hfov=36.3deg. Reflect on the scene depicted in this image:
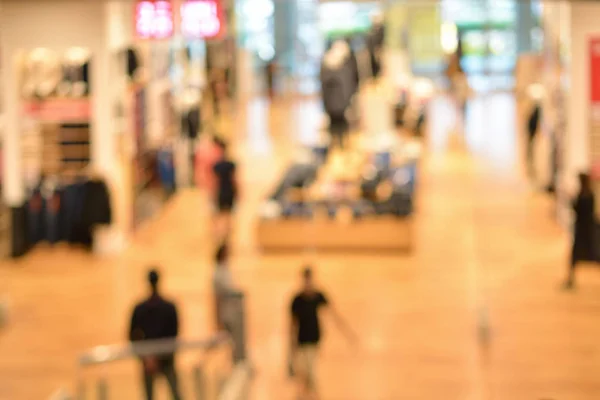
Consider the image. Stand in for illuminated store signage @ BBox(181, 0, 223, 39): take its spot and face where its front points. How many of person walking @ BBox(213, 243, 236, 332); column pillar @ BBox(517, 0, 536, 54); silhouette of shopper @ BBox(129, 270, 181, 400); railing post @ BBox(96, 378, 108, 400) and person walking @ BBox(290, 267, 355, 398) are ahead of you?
4

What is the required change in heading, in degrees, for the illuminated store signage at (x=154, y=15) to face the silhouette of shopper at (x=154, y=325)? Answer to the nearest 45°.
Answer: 0° — it already faces them

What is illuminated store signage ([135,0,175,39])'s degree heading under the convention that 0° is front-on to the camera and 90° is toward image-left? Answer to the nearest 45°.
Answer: approximately 0°

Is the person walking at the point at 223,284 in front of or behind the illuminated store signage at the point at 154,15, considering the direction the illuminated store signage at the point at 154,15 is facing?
in front

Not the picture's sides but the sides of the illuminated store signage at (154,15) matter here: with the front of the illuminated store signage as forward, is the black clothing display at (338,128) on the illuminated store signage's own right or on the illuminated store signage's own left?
on the illuminated store signage's own left

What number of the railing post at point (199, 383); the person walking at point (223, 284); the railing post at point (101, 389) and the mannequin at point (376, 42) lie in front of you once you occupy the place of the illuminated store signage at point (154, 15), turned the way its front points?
3

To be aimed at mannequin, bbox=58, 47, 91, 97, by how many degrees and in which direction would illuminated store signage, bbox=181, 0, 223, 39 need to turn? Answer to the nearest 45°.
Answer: approximately 45° to its right

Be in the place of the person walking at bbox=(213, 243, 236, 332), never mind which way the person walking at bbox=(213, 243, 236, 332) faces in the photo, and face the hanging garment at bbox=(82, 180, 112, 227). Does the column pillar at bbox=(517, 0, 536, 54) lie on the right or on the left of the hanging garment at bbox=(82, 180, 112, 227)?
right

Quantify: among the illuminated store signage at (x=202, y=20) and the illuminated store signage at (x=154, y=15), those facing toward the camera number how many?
2

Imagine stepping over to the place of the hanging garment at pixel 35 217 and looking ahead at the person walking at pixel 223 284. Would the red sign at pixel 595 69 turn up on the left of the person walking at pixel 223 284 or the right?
left

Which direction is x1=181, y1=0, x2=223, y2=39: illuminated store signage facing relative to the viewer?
toward the camera

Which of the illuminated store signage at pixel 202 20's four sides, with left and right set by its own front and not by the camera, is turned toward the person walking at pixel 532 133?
left

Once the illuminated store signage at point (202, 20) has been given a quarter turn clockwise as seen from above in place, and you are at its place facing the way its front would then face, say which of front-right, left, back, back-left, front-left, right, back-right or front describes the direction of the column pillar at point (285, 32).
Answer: right

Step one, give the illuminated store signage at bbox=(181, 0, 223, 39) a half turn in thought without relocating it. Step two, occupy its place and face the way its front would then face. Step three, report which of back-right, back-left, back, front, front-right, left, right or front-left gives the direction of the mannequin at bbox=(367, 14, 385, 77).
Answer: front-right

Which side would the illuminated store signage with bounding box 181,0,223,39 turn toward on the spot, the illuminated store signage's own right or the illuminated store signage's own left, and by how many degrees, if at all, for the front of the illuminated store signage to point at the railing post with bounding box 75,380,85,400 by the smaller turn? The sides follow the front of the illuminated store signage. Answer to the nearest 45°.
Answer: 0° — it already faces it

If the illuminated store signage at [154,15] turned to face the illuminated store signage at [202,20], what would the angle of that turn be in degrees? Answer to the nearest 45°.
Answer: approximately 135° to its left
